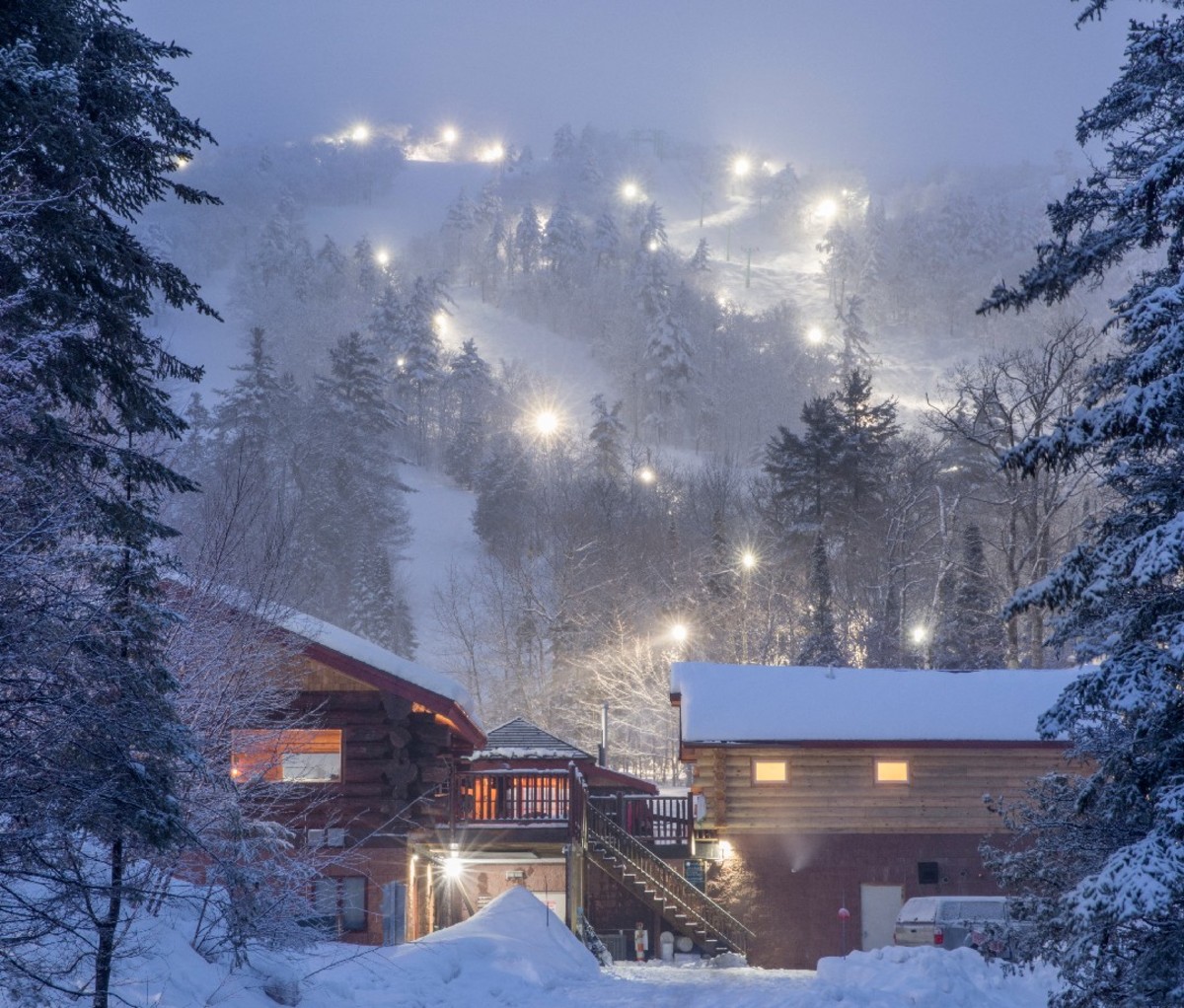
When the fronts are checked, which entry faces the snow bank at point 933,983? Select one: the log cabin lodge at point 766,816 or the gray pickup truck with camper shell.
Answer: the log cabin lodge

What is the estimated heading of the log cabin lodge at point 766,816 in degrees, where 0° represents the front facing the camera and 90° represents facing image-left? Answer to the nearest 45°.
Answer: approximately 0°

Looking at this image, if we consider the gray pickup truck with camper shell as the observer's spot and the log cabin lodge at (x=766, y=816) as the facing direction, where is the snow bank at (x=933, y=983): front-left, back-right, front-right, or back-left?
back-left

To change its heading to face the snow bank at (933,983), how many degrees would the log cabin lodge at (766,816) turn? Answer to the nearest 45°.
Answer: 0° — it already faces it

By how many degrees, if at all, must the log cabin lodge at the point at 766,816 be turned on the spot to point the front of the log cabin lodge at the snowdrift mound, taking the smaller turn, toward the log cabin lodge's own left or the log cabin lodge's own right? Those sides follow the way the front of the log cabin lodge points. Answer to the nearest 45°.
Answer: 0° — it already faces it

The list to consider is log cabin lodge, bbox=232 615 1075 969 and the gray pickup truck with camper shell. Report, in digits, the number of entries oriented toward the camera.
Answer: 1
